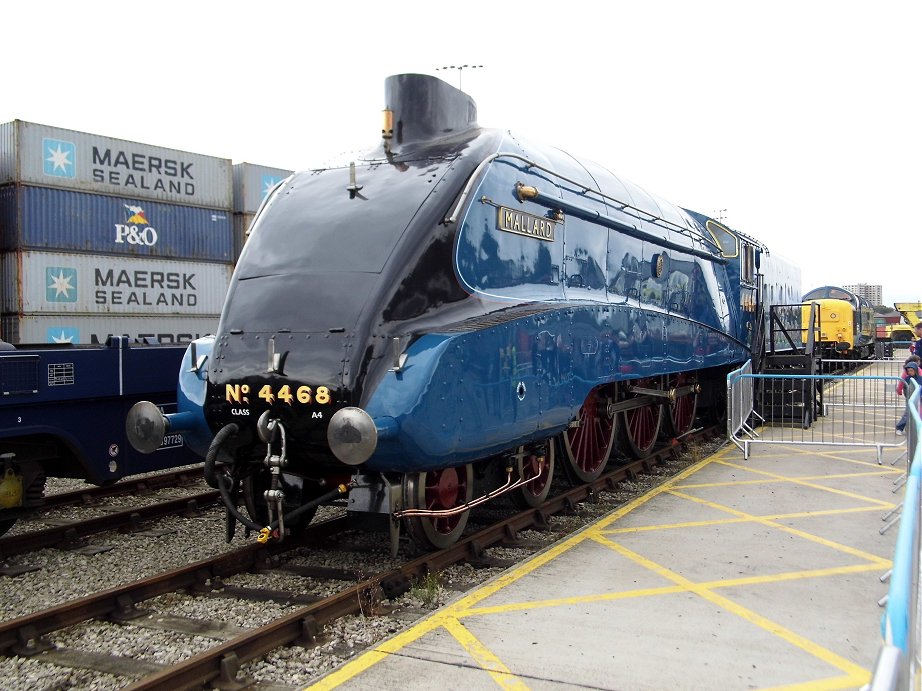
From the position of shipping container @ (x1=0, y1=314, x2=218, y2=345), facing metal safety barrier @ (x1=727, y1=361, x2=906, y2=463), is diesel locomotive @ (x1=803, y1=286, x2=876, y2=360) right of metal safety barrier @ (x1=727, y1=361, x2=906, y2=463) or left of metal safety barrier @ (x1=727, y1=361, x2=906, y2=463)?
left

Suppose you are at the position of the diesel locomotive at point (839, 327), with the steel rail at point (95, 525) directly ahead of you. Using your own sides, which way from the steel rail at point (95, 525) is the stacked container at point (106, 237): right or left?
right

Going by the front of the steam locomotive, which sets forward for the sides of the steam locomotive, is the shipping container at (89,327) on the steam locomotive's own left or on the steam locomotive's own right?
on the steam locomotive's own right

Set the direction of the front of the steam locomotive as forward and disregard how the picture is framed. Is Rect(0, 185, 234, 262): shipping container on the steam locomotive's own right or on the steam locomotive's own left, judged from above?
on the steam locomotive's own right

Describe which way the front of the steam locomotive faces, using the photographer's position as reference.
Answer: facing the viewer and to the left of the viewer

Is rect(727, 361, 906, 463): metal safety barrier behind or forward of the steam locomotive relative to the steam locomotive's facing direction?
behind

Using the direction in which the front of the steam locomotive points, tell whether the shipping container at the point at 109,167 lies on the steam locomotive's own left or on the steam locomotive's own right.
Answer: on the steam locomotive's own right

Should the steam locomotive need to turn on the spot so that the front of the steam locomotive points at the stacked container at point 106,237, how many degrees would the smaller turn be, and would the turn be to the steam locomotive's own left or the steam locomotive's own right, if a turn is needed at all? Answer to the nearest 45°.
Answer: approximately 90° to the steam locomotive's own right

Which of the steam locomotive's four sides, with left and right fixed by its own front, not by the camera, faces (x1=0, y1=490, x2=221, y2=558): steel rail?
front

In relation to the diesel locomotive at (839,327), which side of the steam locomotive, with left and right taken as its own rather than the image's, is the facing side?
back
